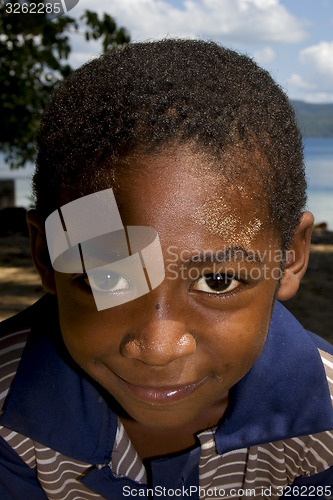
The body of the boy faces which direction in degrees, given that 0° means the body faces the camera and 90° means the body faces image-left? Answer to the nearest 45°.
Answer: approximately 0°
